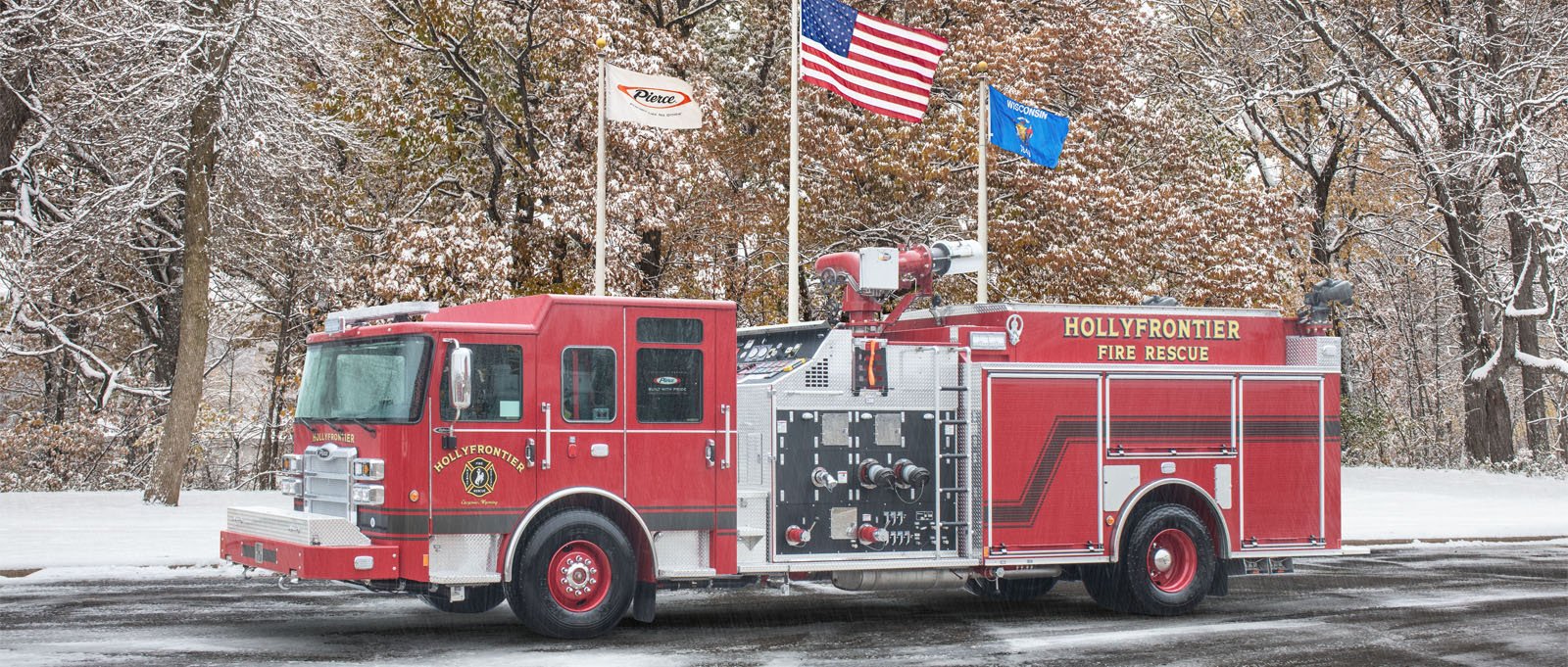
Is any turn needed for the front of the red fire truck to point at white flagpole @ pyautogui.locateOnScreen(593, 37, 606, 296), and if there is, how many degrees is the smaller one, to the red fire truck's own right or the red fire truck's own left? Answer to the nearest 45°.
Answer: approximately 135° to the red fire truck's own right

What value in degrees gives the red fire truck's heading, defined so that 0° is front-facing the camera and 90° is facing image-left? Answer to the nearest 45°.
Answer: approximately 45°

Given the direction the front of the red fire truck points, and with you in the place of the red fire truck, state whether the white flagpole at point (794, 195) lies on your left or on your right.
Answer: on your right

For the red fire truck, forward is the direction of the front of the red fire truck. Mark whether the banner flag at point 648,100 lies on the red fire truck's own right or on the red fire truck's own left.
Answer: on the red fire truck's own right

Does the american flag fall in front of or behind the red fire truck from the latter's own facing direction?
behind
